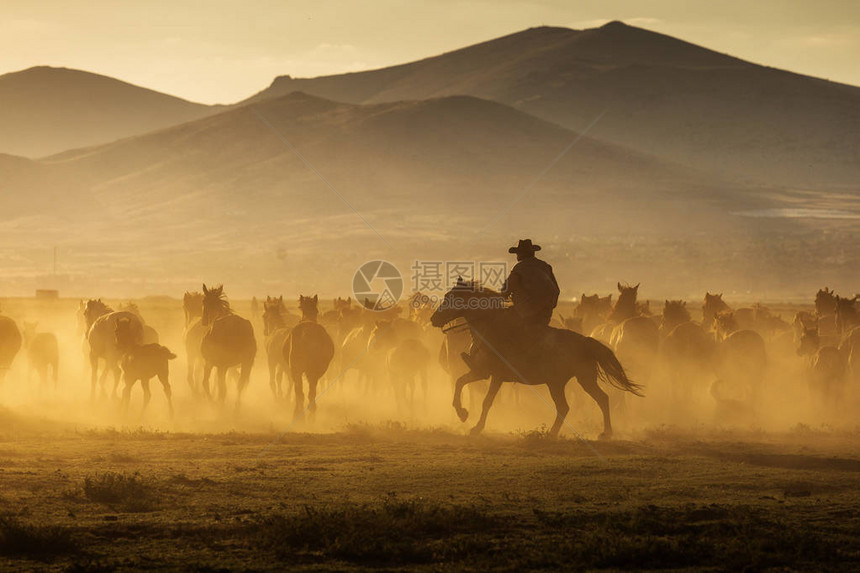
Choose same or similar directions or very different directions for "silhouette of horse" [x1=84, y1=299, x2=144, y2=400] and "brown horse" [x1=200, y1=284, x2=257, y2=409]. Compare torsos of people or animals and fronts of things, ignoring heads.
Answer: same or similar directions

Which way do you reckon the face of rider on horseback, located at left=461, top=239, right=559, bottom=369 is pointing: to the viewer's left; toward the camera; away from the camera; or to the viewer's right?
to the viewer's left

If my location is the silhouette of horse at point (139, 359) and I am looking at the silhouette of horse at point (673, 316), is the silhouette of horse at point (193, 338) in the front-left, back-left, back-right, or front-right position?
front-left

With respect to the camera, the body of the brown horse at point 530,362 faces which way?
to the viewer's left

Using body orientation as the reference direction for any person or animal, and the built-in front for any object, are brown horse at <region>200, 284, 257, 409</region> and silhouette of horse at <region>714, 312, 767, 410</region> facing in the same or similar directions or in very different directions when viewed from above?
same or similar directions
